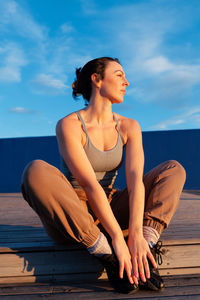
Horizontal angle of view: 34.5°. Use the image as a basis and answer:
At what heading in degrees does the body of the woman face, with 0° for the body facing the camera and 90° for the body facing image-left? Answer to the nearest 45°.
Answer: approximately 315°

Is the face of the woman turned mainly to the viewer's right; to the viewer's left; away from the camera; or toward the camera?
to the viewer's right
